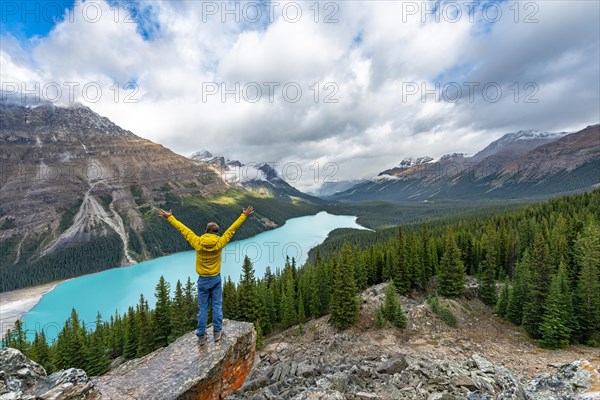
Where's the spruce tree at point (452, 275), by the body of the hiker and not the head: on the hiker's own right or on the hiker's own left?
on the hiker's own right

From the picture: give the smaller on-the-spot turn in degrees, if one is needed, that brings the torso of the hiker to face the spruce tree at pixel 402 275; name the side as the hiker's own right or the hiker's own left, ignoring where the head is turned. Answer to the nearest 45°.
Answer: approximately 45° to the hiker's own right

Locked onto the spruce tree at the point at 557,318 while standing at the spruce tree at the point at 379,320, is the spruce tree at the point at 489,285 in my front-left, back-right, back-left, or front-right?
front-left

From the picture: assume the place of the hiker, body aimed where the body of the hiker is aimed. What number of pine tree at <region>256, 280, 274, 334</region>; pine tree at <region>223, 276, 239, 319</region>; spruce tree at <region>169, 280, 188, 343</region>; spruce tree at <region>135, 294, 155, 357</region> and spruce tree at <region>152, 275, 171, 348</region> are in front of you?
5

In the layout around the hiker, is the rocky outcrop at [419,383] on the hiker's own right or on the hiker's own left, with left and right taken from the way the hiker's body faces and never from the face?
on the hiker's own right

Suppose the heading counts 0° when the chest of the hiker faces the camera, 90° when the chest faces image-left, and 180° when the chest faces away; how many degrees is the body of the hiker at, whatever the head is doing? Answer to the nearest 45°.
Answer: approximately 180°

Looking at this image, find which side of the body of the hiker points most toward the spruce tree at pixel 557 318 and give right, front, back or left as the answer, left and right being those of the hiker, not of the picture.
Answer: right

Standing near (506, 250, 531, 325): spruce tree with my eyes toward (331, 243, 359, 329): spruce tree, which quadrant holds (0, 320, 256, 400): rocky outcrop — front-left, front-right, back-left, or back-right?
front-left

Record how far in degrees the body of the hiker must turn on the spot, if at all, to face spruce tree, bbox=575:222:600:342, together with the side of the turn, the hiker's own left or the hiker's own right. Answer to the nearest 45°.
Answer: approximately 90° to the hiker's own right

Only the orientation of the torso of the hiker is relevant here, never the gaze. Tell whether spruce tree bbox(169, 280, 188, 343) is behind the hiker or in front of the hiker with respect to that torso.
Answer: in front

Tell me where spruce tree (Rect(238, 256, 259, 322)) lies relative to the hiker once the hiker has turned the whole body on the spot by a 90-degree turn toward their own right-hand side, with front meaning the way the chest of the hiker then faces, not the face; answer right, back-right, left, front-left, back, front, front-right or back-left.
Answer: left

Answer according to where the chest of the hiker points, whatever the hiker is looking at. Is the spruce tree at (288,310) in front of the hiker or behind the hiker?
in front
